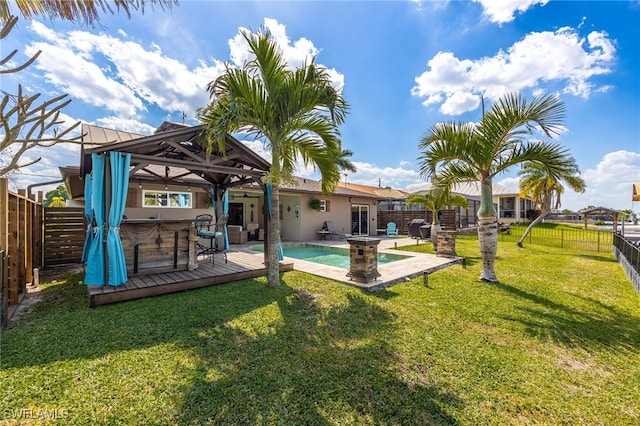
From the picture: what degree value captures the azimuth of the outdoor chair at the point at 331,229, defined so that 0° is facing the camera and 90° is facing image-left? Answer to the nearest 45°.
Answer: approximately 315°

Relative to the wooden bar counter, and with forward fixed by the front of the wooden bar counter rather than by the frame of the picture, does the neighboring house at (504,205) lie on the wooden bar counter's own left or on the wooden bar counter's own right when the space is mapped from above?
on the wooden bar counter's own left

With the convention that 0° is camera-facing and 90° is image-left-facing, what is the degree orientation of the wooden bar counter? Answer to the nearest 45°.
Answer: approximately 0°

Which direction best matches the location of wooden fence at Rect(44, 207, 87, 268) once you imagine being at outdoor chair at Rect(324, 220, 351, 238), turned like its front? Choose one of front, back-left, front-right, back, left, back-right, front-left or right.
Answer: right

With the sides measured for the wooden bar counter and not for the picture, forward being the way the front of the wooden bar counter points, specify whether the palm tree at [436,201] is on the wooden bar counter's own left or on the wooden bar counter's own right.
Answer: on the wooden bar counter's own left

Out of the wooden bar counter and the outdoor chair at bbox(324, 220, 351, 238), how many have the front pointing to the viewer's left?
0

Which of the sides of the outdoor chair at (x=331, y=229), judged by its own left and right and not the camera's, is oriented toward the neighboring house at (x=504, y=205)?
left
